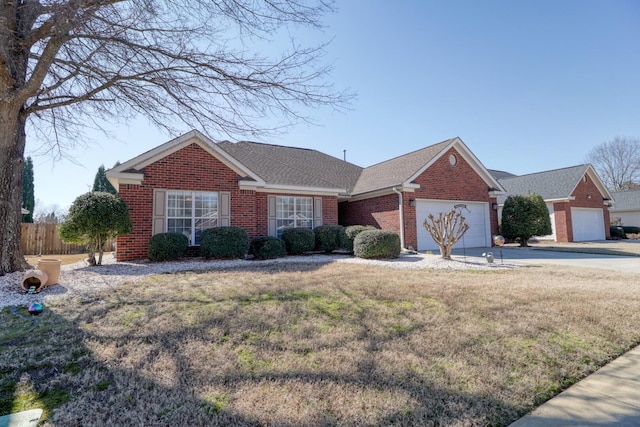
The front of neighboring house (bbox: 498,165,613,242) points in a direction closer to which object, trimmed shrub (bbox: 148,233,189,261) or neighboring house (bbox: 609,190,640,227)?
the trimmed shrub

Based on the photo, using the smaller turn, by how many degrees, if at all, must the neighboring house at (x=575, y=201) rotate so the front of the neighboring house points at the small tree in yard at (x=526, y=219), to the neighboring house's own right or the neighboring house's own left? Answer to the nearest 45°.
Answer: approximately 45° to the neighboring house's own right

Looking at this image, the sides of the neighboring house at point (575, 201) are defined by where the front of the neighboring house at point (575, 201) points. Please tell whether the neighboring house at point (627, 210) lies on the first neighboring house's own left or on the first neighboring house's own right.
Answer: on the first neighboring house's own left

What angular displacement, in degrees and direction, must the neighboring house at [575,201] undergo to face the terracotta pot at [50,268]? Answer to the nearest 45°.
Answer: approximately 45° to its right

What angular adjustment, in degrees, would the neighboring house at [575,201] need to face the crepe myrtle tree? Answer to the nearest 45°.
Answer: approximately 45° to its right

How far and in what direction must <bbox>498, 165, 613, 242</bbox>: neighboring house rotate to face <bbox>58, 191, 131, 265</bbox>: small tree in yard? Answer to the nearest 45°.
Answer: approximately 90° to its right

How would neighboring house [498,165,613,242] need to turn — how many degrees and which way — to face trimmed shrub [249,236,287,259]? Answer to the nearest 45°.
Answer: approximately 90° to its right

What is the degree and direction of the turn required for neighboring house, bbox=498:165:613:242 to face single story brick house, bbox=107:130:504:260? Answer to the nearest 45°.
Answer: approximately 90° to its right

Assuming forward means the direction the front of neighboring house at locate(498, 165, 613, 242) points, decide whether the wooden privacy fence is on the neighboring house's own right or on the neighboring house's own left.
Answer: on the neighboring house's own right

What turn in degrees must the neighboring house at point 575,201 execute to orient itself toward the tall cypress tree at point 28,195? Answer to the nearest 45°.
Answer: approximately 90° to its right

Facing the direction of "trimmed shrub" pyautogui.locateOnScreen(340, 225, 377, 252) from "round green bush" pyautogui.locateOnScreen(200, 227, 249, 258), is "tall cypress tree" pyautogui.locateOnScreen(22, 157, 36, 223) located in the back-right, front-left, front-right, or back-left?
back-left

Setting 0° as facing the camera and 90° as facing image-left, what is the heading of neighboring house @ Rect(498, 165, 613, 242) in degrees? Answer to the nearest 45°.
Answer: approximately 315°

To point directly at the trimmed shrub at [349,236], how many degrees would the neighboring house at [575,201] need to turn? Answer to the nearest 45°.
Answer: approximately 90° to its right

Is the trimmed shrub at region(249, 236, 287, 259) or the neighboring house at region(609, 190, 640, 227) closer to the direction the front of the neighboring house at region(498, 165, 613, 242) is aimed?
the trimmed shrub
